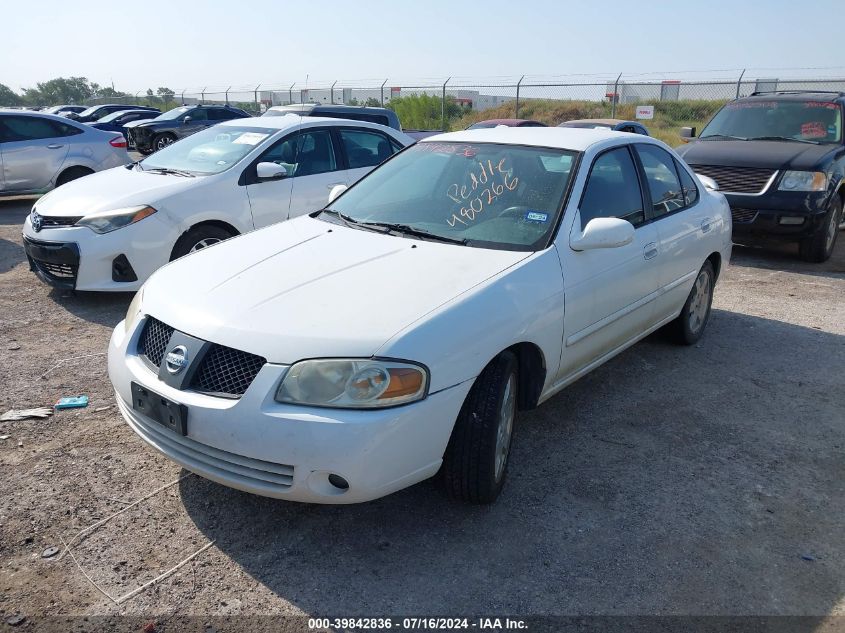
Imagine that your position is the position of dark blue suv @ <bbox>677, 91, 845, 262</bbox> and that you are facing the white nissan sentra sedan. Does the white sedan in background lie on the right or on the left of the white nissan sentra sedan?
right

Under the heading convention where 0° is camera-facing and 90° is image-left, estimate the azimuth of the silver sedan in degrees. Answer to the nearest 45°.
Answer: approximately 90°

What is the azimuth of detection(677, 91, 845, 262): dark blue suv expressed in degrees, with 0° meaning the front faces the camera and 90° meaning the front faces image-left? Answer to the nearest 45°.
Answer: approximately 45°

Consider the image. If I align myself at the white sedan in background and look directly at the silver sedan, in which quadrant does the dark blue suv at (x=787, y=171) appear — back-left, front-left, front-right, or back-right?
back-right

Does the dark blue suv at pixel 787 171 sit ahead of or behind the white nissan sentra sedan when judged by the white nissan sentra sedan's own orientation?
behind

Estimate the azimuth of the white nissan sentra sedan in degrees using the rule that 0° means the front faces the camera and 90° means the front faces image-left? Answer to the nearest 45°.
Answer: approximately 45°
